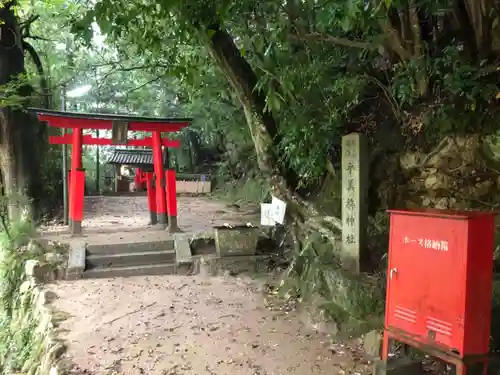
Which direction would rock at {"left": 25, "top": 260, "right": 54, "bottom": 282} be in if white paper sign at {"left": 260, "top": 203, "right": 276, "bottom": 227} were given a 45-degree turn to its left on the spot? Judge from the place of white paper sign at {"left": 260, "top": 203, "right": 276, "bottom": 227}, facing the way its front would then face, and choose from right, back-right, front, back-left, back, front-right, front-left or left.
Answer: back-right

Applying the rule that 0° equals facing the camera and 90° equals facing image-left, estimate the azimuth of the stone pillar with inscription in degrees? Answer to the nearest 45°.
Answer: approximately 45°

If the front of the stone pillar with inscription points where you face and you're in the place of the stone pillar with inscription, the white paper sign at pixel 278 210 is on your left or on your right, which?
on your right

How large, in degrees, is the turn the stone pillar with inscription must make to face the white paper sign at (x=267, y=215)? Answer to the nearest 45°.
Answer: approximately 90° to its right

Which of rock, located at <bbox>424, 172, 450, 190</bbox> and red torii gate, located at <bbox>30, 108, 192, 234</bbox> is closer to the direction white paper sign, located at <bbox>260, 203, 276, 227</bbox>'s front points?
the rock

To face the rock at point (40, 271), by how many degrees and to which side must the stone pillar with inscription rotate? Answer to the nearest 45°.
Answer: approximately 45° to its right

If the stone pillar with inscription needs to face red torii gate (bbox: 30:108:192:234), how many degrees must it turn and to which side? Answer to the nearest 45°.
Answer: approximately 90° to its right

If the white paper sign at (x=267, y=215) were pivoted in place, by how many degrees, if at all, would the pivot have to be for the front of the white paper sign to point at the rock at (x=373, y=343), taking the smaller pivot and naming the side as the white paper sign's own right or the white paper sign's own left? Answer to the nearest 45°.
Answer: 0° — it already faces it

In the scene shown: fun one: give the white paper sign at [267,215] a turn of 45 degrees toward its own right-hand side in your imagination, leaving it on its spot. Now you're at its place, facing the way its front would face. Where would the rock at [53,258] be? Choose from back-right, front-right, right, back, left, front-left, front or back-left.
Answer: front-right

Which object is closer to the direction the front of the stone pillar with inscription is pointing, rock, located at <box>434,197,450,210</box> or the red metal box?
the red metal box

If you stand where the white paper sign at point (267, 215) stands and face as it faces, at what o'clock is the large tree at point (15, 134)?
The large tree is roughly at 4 o'clock from the white paper sign.

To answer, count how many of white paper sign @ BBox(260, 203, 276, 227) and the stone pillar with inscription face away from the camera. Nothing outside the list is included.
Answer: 0

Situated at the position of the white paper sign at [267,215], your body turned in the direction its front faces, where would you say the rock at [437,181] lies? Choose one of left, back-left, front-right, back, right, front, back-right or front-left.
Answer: front-left

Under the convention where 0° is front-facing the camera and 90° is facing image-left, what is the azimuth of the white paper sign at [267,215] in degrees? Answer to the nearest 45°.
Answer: approximately 0°
